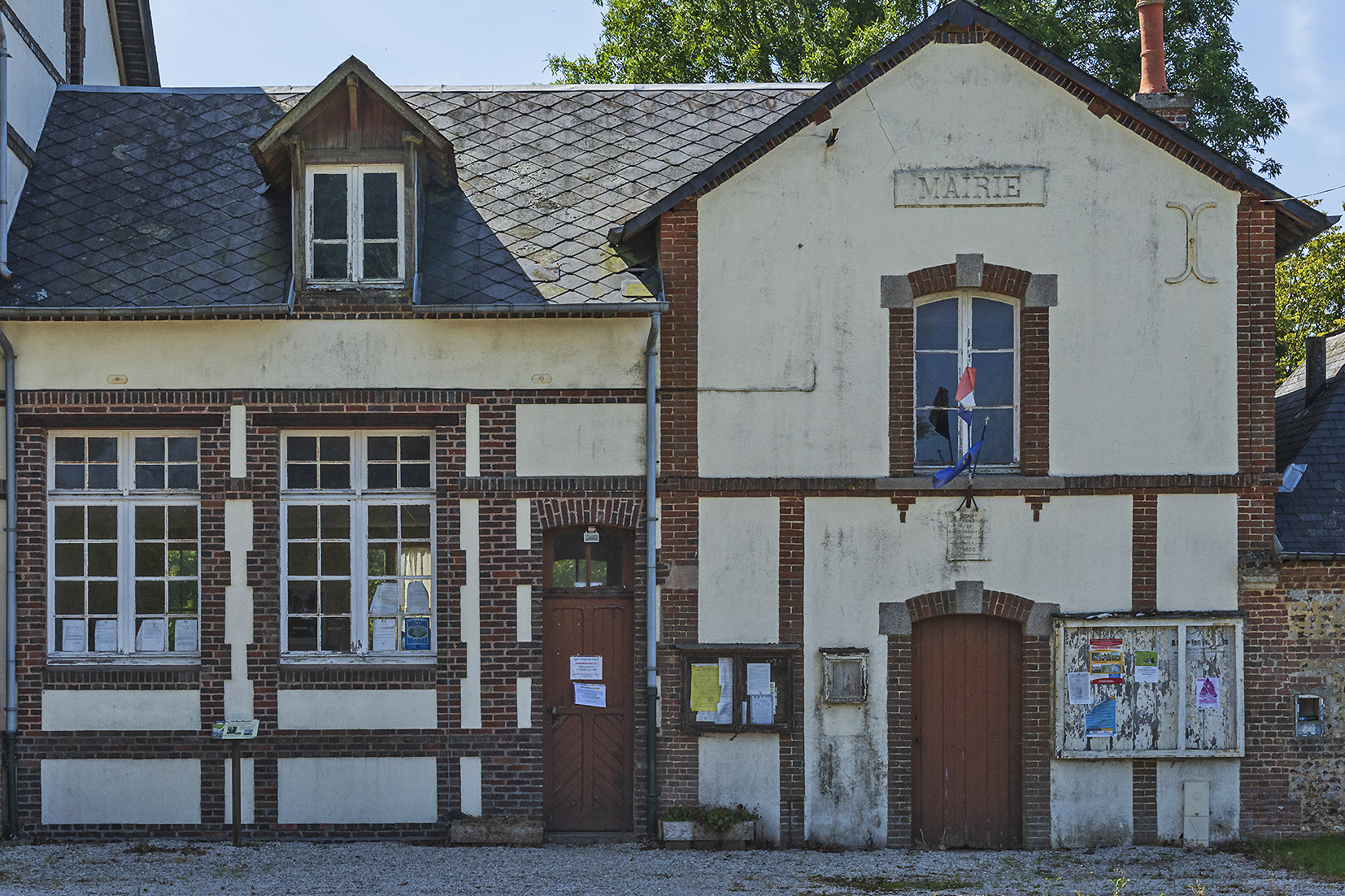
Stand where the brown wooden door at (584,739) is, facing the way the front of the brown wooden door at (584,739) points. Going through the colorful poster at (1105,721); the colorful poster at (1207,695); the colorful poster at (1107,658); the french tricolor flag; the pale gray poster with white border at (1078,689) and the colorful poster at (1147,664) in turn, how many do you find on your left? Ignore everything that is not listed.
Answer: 6

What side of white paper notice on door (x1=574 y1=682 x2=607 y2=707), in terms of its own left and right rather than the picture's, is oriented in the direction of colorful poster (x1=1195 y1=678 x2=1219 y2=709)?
left

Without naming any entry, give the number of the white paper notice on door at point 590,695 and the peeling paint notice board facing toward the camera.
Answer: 2

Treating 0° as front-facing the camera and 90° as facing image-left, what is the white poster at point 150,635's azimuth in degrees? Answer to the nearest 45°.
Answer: approximately 0°

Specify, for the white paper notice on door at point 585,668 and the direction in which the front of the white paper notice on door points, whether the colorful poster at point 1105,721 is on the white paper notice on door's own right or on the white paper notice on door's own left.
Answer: on the white paper notice on door's own left

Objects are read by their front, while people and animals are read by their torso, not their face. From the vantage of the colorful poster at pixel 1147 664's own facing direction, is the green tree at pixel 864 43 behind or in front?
behind

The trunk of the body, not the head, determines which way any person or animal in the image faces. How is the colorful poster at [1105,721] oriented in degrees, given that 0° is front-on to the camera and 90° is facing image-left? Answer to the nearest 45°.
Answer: approximately 0°
